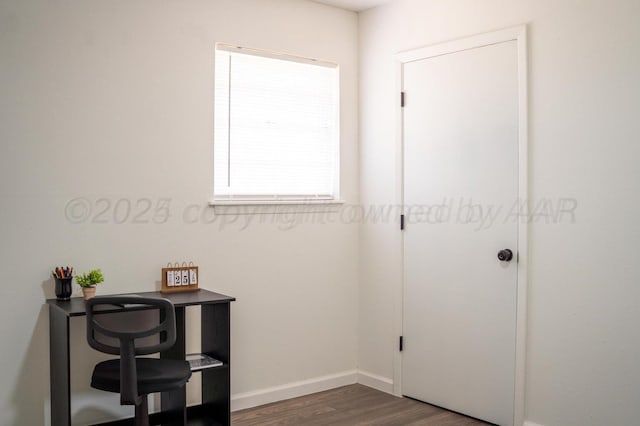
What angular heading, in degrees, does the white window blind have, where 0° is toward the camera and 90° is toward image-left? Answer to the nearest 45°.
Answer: approximately 315°

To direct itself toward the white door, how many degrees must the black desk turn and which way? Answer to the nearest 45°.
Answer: approximately 90° to its left

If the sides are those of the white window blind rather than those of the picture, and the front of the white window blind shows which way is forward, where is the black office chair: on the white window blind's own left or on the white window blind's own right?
on the white window blind's own right

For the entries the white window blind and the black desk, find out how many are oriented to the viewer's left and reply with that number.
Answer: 0

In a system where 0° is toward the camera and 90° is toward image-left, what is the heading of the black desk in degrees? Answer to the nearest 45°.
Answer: approximately 0°

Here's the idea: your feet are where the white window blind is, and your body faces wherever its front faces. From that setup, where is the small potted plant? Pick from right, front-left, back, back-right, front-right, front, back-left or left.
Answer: right

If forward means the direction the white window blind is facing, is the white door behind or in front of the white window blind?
in front
